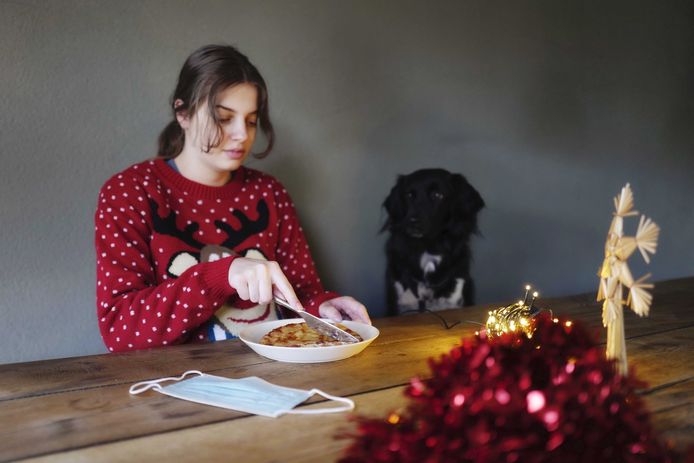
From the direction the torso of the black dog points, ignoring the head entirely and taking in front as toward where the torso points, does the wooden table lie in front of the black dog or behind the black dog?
in front

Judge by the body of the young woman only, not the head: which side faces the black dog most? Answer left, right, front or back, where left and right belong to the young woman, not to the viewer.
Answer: left

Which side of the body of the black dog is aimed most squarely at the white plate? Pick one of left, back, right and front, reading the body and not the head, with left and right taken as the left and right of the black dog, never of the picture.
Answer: front

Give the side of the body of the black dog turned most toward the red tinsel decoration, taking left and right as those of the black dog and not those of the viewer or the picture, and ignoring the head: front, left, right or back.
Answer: front

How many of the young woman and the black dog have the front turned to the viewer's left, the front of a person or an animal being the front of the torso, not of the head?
0

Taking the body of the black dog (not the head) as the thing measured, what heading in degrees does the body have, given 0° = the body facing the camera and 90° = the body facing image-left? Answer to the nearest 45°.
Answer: approximately 0°

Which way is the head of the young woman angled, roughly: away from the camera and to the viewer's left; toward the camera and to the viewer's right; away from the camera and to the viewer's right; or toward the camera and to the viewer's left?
toward the camera and to the viewer's right

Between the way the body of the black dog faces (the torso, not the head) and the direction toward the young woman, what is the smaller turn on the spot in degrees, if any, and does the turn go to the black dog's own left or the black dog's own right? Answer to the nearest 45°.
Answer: approximately 45° to the black dog's own right
